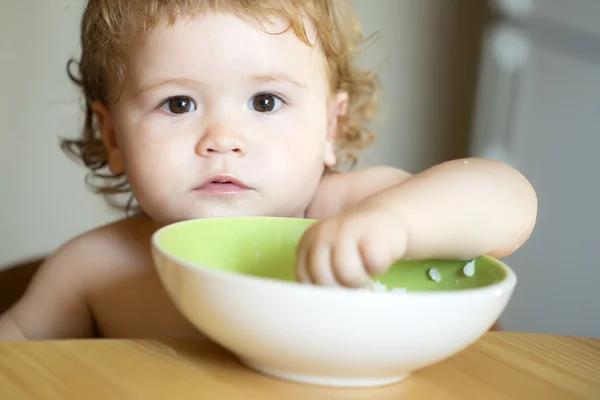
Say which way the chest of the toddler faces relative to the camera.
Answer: toward the camera

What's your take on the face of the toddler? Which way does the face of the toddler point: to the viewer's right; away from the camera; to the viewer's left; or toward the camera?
toward the camera
